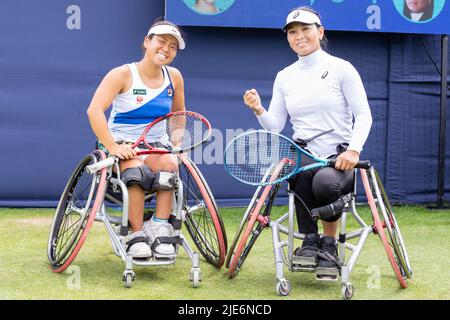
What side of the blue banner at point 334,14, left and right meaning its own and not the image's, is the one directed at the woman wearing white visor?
front

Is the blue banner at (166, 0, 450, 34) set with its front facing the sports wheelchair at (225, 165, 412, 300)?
yes

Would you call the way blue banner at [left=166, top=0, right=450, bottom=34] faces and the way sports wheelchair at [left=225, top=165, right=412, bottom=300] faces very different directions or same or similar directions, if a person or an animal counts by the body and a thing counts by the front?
same or similar directions

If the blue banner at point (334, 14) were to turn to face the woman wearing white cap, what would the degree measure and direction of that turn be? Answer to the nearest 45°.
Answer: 0° — it already faces them

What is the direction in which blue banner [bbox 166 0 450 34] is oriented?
toward the camera

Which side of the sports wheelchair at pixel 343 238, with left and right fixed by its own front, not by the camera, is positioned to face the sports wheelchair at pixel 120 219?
right

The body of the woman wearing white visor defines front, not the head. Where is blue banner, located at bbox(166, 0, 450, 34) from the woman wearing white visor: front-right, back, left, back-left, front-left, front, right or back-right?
back-left

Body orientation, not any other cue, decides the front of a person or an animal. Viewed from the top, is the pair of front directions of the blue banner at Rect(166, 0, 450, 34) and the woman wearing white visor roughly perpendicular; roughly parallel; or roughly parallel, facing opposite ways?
roughly parallel

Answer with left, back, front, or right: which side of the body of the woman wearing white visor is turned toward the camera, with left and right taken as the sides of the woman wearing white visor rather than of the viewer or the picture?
front

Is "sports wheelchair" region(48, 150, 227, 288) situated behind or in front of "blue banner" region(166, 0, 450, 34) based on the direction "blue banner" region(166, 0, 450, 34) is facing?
in front

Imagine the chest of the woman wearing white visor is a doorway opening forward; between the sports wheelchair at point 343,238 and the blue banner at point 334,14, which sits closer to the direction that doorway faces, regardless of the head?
the sports wheelchair

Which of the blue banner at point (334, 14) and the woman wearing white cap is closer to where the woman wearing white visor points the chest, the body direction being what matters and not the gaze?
the woman wearing white cap

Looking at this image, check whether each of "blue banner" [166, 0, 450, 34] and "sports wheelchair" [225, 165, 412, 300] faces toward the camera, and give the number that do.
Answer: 2
